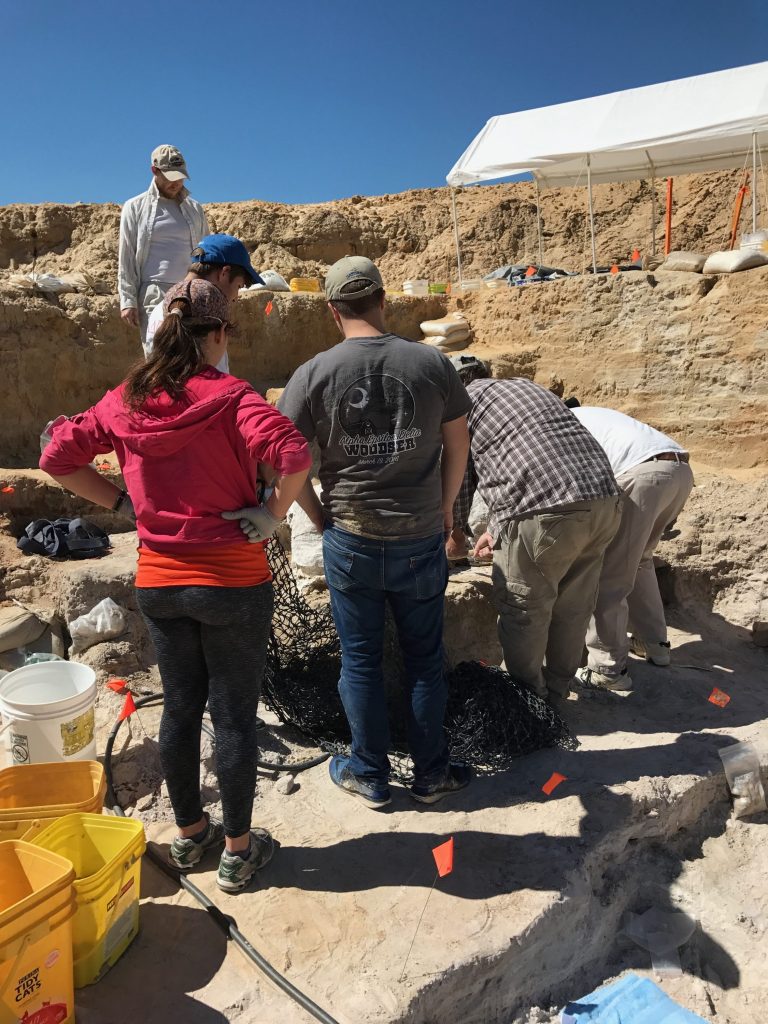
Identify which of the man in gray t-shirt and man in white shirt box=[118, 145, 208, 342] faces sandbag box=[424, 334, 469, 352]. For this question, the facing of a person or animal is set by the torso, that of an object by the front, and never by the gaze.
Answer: the man in gray t-shirt

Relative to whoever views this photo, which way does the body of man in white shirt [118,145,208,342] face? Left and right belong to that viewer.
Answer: facing the viewer and to the right of the viewer

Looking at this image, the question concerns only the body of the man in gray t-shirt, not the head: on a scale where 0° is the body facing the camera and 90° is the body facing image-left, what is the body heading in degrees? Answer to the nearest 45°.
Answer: approximately 180°

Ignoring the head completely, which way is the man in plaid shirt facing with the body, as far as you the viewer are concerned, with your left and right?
facing away from the viewer and to the left of the viewer

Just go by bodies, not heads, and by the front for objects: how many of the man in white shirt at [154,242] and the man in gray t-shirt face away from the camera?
1

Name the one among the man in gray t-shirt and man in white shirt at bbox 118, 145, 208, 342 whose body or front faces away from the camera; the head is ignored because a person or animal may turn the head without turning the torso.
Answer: the man in gray t-shirt

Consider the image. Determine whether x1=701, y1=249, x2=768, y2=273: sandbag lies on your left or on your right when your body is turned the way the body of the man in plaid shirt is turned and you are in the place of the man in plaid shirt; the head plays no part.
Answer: on your right
